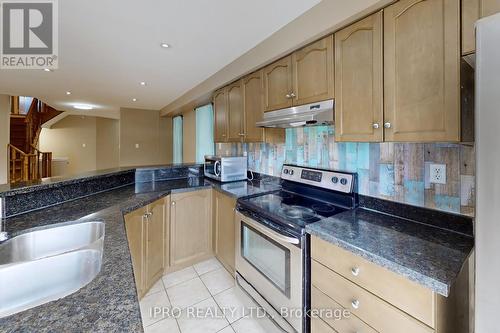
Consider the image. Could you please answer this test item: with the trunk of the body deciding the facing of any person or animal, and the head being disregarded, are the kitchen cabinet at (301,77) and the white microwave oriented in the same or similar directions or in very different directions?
same or similar directions

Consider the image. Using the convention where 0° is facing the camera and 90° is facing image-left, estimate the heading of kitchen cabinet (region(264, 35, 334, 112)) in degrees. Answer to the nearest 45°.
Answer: approximately 45°

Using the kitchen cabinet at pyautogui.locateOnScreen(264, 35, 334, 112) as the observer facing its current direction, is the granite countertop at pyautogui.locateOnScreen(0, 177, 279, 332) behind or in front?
in front

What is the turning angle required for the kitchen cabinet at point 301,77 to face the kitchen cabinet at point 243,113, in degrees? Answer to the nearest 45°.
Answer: approximately 90° to its right

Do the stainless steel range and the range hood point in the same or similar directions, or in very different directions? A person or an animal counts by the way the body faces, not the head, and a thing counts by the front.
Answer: same or similar directions

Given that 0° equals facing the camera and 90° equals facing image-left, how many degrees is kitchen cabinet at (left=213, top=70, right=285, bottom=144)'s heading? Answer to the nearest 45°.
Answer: approximately 45°

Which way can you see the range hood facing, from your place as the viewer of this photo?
facing the viewer and to the left of the viewer

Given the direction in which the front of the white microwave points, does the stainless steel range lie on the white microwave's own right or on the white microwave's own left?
on the white microwave's own left

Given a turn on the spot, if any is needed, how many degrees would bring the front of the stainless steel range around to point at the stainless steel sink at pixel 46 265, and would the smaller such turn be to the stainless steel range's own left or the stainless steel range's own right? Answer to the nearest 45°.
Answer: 0° — it already faces it

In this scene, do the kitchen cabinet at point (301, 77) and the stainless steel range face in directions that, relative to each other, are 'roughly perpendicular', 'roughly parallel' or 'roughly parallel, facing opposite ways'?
roughly parallel

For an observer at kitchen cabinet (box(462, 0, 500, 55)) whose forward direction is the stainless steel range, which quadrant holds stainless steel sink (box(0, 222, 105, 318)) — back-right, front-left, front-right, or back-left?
front-left

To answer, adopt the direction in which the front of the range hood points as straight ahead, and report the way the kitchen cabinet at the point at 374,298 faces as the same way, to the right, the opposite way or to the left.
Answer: the same way

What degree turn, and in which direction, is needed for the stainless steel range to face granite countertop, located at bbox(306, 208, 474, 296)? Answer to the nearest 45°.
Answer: approximately 90° to its left

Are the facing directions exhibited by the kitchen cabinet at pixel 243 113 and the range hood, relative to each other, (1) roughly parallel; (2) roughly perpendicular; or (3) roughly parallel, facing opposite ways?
roughly parallel
